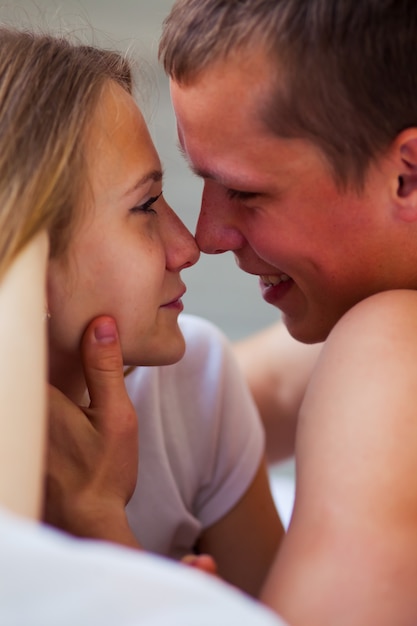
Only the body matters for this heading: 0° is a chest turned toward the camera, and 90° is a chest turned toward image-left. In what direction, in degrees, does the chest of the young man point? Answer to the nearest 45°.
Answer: approximately 90°
